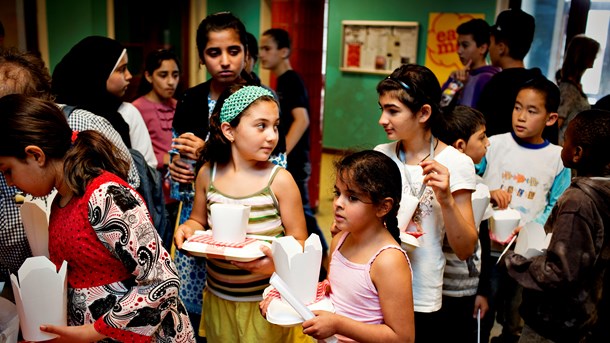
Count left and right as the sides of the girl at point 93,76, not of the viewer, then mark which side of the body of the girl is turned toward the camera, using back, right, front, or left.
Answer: right

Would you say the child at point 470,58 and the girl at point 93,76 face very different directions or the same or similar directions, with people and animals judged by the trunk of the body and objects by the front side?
very different directions

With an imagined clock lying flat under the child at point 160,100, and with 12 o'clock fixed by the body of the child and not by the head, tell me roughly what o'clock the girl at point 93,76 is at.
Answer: The girl is roughly at 2 o'clock from the child.

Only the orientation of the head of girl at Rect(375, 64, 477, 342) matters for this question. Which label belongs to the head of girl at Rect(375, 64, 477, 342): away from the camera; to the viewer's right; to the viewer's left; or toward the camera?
to the viewer's left

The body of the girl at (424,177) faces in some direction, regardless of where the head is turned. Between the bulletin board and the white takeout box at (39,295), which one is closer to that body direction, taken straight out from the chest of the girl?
the white takeout box

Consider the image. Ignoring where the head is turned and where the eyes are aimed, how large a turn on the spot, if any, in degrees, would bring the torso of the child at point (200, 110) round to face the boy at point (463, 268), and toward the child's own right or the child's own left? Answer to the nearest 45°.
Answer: approximately 90° to the child's own left

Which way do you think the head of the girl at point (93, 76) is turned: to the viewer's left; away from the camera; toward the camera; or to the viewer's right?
to the viewer's right

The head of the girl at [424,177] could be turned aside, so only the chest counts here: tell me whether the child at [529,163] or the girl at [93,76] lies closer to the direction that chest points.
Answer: the girl

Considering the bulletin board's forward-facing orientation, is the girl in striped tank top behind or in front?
in front

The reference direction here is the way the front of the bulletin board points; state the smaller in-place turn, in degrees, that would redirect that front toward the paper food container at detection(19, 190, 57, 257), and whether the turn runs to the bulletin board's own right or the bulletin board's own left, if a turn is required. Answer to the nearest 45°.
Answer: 0° — it already faces it

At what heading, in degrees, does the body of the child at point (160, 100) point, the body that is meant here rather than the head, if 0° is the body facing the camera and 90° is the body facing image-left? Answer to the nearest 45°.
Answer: approximately 315°

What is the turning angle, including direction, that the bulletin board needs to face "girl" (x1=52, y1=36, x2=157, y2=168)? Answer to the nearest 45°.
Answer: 0° — it already faces them

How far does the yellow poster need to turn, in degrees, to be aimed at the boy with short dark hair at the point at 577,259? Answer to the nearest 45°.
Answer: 0° — it already faces them
